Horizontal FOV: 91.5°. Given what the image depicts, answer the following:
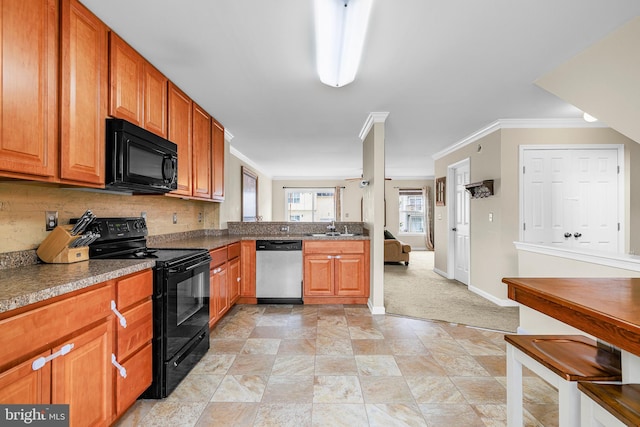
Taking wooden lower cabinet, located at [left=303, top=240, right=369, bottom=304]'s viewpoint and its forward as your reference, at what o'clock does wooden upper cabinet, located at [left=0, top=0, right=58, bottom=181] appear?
The wooden upper cabinet is roughly at 1 o'clock from the wooden lower cabinet.

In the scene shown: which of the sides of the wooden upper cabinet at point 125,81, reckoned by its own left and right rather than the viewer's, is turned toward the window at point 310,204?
left

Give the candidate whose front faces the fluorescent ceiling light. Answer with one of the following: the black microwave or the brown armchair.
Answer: the black microwave

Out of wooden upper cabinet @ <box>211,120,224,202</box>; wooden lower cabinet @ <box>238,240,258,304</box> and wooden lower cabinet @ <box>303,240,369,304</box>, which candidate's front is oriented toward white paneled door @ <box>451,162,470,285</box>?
the wooden upper cabinet

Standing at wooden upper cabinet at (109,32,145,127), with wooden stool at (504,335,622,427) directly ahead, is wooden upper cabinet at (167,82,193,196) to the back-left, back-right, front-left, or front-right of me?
back-left

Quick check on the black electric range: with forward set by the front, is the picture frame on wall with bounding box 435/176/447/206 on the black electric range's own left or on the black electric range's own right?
on the black electric range's own left

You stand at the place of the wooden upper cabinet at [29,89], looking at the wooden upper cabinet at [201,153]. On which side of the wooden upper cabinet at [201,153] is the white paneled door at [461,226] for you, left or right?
right

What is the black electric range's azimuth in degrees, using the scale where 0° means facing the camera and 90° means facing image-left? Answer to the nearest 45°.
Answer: approximately 315°

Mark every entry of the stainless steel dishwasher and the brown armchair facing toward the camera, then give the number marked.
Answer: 1

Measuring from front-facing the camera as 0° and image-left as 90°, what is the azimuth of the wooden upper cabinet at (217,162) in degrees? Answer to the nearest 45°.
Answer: approximately 270°

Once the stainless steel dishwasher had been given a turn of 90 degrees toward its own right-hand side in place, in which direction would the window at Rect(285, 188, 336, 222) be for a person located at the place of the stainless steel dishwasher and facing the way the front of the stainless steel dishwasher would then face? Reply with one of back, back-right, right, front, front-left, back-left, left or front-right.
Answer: right

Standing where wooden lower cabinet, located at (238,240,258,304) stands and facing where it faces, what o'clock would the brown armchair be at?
The brown armchair is roughly at 8 o'clock from the wooden lower cabinet.

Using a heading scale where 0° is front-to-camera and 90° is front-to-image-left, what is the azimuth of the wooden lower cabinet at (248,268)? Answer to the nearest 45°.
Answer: approximately 0°
